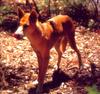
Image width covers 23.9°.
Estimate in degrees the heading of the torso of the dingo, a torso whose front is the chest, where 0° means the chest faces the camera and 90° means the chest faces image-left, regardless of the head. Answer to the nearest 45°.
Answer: approximately 45°
